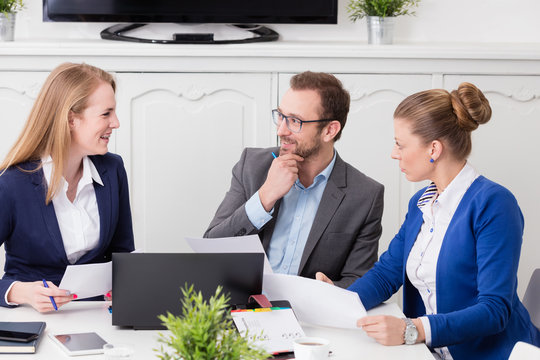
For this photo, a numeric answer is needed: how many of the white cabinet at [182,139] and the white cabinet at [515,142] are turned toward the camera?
2

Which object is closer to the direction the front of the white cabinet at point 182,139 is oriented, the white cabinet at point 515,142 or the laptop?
the laptop

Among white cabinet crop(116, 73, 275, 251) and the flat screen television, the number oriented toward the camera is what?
2

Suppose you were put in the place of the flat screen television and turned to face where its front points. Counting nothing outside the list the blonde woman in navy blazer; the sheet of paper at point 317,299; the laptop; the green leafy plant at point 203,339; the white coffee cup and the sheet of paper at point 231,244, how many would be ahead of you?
6

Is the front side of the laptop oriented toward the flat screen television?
yes

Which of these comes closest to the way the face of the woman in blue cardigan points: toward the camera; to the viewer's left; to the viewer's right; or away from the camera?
to the viewer's left

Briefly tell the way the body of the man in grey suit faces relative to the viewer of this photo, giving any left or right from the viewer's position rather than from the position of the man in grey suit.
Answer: facing the viewer and to the left of the viewer

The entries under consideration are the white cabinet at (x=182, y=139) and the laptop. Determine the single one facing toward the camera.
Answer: the white cabinet

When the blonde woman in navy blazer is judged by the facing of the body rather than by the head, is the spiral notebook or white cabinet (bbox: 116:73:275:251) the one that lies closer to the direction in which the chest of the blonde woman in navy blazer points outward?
the spiral notebook

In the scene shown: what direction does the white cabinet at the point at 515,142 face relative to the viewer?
toward the camera

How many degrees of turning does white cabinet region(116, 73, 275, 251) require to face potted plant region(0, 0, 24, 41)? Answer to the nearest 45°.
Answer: approximately 90° to its right

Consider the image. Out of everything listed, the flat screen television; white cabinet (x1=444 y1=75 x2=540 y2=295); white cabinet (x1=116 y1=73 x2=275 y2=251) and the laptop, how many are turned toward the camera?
3

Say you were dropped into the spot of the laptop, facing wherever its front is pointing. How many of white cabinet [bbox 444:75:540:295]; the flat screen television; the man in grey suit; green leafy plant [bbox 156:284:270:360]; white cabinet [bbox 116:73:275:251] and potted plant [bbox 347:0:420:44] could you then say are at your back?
1

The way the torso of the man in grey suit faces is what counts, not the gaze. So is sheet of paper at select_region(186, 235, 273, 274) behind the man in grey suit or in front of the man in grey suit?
in front

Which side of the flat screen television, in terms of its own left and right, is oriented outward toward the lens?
front

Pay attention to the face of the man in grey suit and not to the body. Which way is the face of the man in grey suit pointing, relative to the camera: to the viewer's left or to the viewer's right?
to the viewer's left

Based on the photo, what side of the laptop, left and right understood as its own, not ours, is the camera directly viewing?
back

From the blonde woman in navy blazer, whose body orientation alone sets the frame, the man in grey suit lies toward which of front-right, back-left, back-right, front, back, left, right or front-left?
front-left

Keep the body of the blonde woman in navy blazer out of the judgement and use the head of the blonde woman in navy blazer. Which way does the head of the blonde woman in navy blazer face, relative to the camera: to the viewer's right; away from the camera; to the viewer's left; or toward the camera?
to the viewer's right
